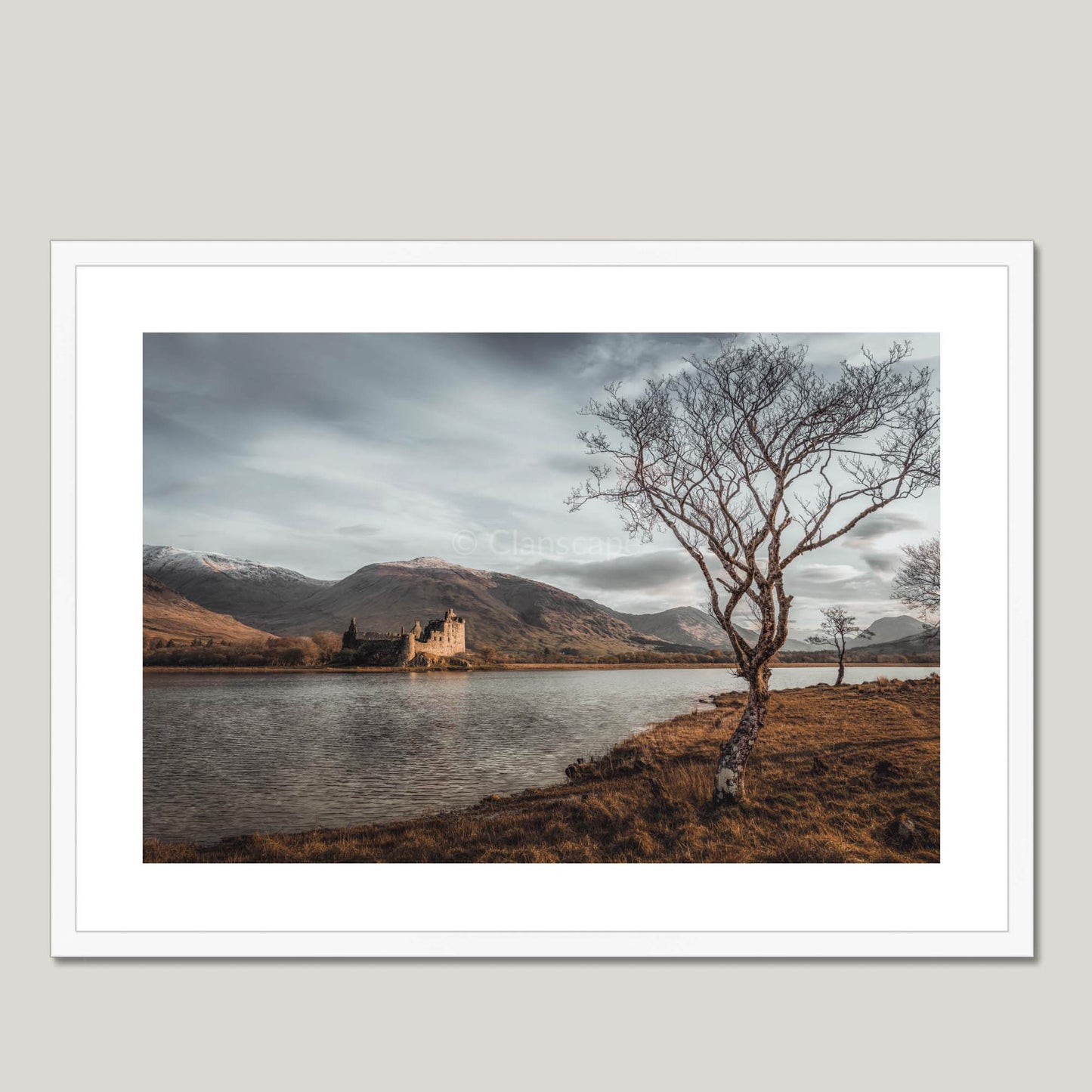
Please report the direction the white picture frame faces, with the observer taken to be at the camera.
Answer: facing the viewer
